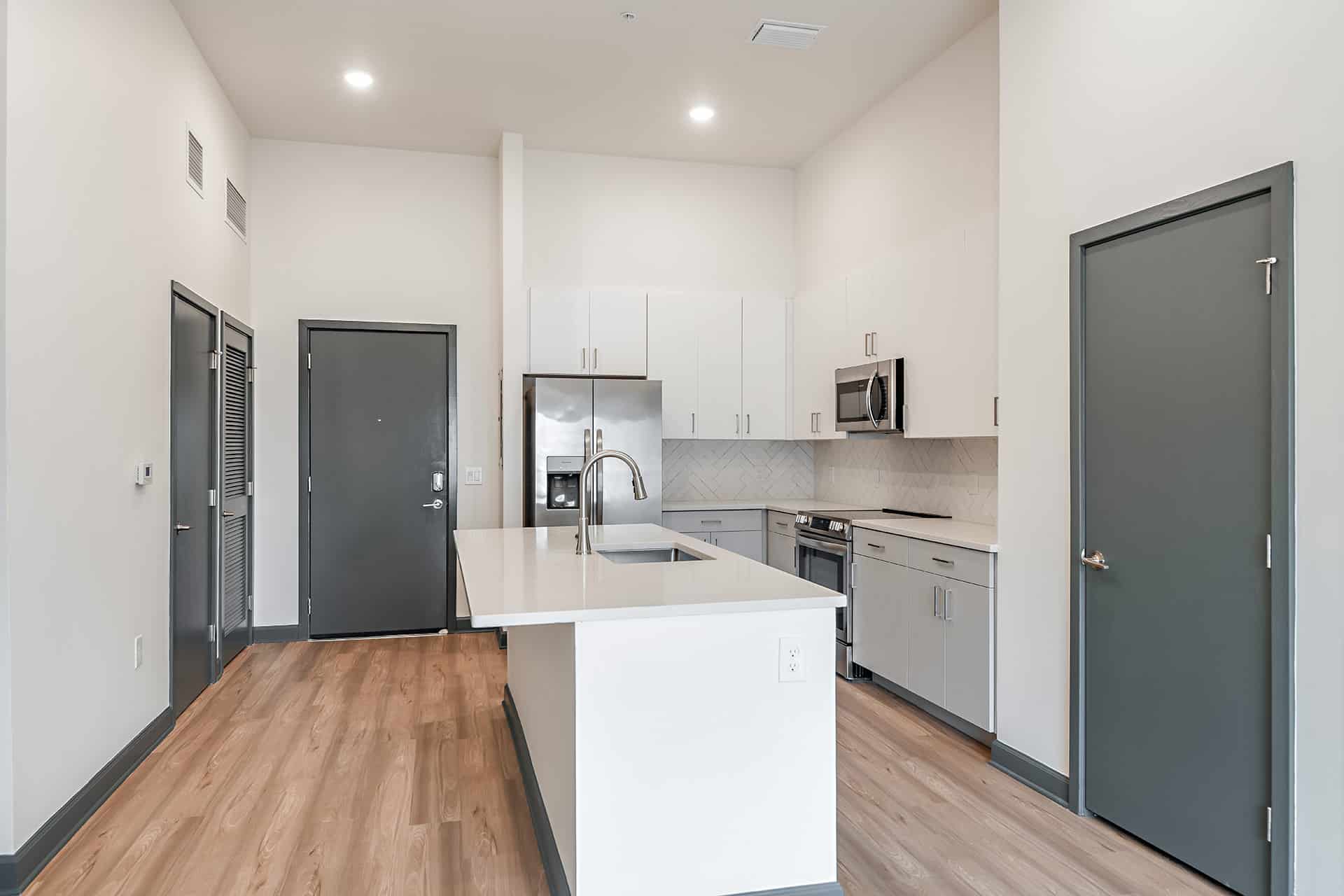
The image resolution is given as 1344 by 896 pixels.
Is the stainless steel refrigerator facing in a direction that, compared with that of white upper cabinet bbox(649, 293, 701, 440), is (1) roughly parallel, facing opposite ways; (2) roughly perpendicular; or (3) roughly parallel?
roughly parallel

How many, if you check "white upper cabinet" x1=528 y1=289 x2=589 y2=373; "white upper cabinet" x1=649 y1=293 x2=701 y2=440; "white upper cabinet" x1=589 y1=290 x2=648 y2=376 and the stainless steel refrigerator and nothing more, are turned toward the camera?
4

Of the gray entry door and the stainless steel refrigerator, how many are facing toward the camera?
2

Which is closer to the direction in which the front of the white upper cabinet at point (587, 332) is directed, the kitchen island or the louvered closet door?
the kitchen island

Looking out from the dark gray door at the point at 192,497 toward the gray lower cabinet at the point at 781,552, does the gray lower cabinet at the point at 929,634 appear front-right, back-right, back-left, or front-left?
front-right

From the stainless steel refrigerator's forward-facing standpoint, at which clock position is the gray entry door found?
The gray entry door is roughly at 4 o'clock from the stainless steel refrigerator.

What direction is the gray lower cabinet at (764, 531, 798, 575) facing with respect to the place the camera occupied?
facing the viewer and to the left of the viewer

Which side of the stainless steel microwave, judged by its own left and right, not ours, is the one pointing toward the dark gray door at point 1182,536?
left

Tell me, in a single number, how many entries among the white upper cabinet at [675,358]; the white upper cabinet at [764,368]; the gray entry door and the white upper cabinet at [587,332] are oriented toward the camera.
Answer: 4

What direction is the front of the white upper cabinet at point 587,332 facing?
toward the camera

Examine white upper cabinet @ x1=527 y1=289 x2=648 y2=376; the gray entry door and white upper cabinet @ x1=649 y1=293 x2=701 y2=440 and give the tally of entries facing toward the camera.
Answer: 3

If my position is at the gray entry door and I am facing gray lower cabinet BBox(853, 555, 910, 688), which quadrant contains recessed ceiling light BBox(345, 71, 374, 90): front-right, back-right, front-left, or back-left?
front-right

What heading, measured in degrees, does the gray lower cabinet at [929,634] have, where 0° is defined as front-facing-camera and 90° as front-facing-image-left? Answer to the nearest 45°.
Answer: approximately 45°

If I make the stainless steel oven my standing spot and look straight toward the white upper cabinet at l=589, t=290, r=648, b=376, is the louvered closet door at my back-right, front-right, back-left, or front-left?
front-left

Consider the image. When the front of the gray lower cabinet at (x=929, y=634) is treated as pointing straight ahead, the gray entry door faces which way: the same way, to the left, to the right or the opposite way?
to the left

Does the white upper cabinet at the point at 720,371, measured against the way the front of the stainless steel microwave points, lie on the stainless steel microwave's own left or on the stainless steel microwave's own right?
on the stainless steel microwave's own right

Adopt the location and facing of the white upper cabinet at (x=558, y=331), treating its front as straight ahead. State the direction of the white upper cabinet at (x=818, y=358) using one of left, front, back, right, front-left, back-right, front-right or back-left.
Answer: left

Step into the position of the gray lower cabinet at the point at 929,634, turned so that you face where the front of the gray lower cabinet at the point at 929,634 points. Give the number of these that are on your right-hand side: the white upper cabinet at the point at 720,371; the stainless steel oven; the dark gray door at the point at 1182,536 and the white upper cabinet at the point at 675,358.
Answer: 3

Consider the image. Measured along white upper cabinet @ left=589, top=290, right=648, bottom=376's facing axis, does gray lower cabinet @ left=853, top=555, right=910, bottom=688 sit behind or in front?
in front

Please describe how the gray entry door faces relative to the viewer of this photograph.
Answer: facing the viewer
